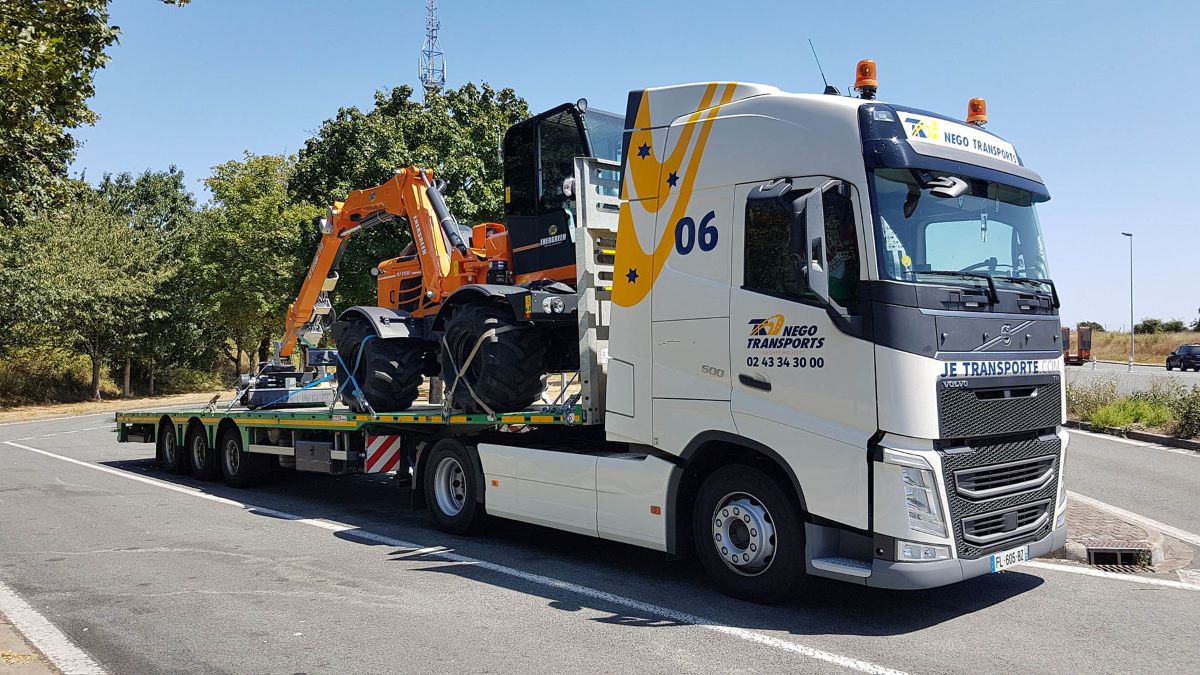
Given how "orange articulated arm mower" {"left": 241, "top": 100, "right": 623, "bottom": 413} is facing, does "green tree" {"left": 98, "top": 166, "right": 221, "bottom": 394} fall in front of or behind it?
behind

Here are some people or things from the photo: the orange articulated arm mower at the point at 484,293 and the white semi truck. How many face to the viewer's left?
0

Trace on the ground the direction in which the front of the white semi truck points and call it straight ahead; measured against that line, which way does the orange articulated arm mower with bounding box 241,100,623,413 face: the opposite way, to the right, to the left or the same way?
the same way

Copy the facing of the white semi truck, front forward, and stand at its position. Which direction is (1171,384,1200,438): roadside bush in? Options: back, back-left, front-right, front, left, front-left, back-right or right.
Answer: left

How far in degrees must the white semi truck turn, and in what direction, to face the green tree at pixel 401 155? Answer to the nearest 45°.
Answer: approximately 135° to its left

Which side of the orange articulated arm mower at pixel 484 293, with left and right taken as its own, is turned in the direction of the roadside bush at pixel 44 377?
back

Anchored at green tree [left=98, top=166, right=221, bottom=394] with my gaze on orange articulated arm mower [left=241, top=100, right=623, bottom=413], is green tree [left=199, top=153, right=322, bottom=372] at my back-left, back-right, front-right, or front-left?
front-left

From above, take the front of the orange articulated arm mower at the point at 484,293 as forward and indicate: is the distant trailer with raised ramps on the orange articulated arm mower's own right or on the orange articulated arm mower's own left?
on the orange articulated arm mower's own left

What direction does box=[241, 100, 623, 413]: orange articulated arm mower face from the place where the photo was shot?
facing the viewer and to the right of the viewer

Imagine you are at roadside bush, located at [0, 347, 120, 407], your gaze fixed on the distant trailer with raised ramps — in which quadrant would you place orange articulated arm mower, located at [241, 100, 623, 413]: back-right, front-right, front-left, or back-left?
front-right

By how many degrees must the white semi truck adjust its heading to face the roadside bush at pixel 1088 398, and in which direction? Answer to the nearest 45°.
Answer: approximately 90° to its left

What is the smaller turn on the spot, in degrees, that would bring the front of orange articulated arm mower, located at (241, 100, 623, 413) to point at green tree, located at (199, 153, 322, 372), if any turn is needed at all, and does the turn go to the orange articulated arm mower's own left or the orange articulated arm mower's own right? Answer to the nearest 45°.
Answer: approximately 135° to the orange articulated arm mower's own left
